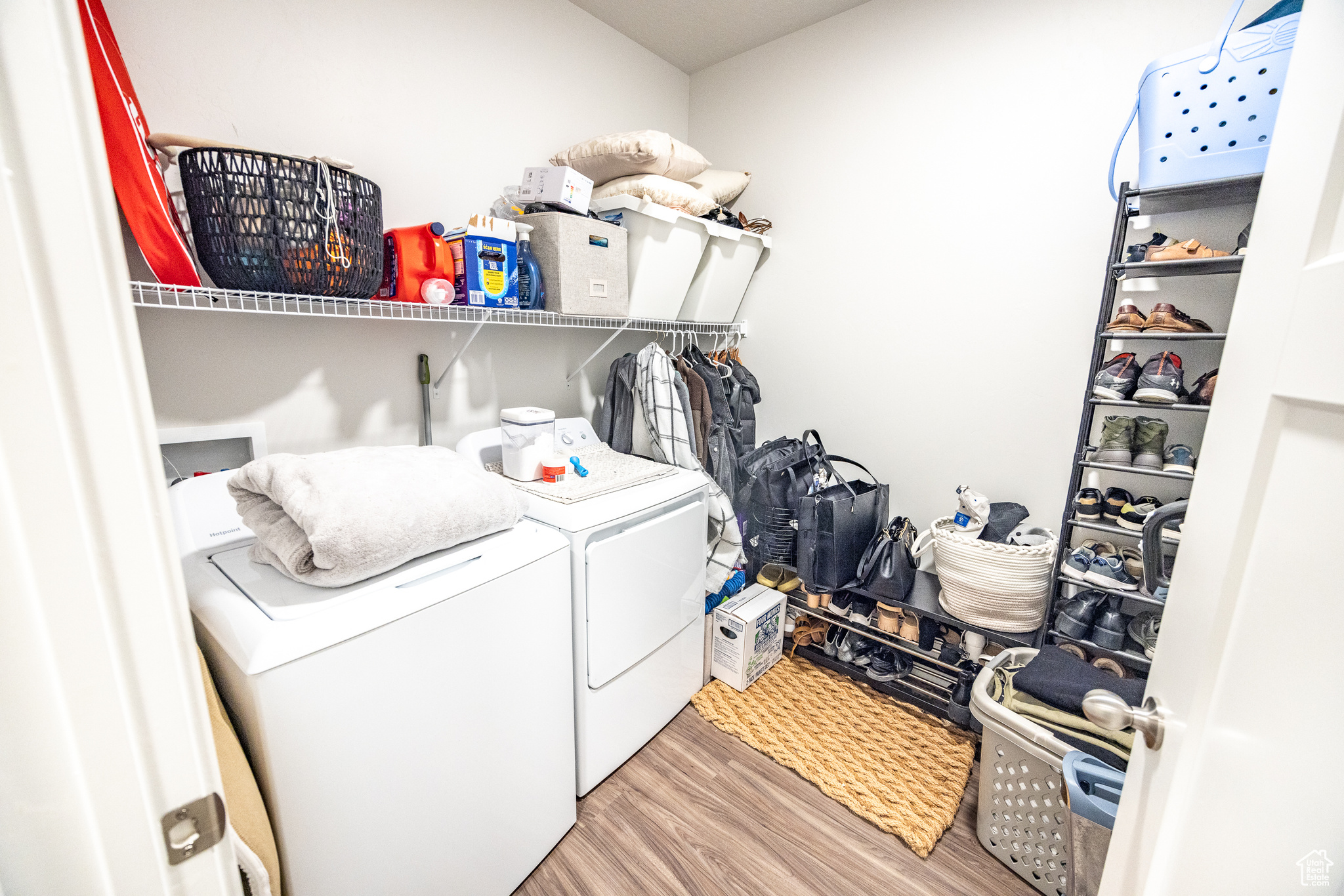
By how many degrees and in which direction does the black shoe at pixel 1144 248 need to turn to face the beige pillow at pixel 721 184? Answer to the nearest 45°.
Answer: approximately 45° to its right

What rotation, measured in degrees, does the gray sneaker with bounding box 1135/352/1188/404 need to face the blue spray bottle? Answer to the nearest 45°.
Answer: approximately 45° to its right
